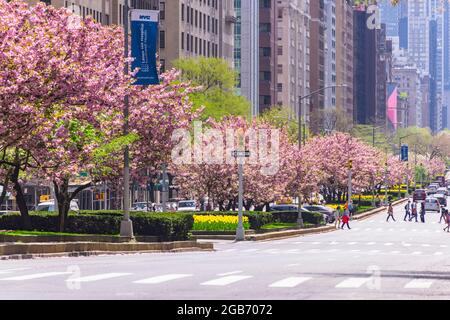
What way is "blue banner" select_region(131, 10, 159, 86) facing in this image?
toward the camera
